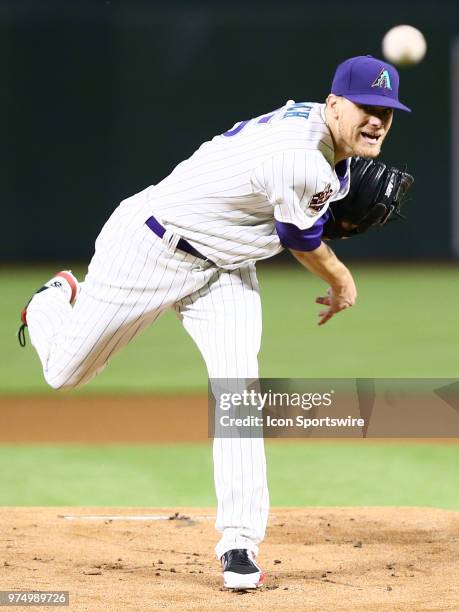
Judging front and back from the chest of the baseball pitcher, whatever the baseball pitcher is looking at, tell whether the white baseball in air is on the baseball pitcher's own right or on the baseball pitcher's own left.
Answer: on the baseball pitcher's own left

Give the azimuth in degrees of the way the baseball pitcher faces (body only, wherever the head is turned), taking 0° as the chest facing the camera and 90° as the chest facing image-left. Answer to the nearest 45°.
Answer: approximately 315°
